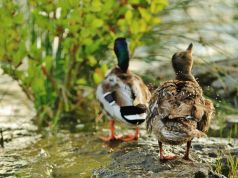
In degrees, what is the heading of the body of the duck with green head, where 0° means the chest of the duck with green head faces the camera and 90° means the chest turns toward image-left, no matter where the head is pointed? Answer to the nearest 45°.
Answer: approximately 135°

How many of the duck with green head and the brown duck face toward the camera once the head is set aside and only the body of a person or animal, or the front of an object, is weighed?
0

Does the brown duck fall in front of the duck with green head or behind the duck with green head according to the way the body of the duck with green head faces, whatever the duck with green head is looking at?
behind

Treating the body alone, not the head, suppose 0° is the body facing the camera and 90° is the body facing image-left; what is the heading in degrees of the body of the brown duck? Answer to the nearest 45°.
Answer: approximately 180°
